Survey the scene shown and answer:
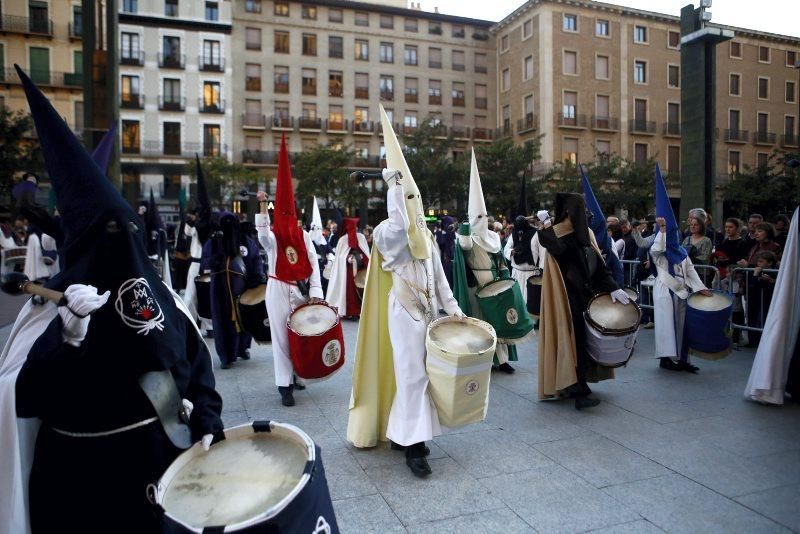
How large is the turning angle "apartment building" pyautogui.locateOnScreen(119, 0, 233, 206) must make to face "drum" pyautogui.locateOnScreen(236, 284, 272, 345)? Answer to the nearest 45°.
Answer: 0° — it already faces it

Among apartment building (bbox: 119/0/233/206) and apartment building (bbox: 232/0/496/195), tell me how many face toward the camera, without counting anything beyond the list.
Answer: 2

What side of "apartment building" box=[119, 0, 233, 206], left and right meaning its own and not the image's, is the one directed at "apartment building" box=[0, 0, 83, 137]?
right

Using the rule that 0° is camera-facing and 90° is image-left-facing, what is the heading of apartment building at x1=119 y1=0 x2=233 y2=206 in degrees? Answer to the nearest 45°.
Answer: approximately 0°

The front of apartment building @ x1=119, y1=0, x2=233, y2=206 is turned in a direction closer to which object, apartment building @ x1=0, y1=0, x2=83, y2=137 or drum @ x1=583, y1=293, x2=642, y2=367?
the drum

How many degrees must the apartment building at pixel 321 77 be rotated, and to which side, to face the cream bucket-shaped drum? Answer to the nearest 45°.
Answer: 0° — it already faces it

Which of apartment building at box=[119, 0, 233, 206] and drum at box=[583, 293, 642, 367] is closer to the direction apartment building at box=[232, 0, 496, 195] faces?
the drum

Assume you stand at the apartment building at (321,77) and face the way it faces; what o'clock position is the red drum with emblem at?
The red drum with emblem is roughly at 12 o'clock from the apartment building.

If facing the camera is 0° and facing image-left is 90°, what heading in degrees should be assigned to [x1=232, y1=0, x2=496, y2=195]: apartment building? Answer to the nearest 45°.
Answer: approximately 0°

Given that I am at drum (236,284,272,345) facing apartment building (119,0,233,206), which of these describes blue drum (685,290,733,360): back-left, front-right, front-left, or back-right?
back-right

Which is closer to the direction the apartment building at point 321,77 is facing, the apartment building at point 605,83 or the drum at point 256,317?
the drum
